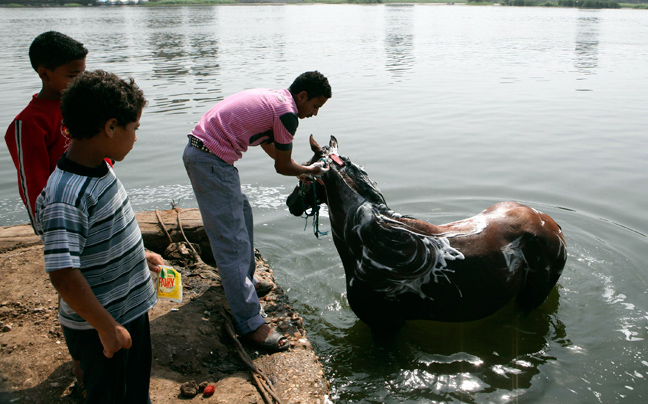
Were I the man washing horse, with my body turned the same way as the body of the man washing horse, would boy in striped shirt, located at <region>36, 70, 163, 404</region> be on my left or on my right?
on my right

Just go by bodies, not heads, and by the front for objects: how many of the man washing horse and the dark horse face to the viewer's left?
1

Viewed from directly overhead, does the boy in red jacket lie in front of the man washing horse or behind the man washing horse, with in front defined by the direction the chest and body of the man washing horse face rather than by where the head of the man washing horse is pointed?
behind

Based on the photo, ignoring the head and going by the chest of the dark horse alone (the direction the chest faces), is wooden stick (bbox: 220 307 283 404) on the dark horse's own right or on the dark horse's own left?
on the dark horse's own left

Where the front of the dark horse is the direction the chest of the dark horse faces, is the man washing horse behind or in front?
in front

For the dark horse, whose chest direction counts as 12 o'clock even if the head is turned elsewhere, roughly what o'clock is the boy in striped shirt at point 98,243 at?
The boy in striped shirt is roughly at 10 o'clock from the dark horse.

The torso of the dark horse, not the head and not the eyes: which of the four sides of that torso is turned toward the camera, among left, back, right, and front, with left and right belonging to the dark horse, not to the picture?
left

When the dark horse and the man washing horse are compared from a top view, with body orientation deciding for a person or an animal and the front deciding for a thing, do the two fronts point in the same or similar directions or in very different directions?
very different directions

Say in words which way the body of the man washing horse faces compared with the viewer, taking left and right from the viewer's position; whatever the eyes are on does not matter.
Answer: facing to the right of the viewer

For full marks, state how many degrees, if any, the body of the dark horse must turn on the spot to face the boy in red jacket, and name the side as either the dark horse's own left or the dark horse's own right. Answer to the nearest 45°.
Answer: approximately 45° to the dark horse's own left

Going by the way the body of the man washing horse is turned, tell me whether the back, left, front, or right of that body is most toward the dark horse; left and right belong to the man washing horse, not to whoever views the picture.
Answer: front
